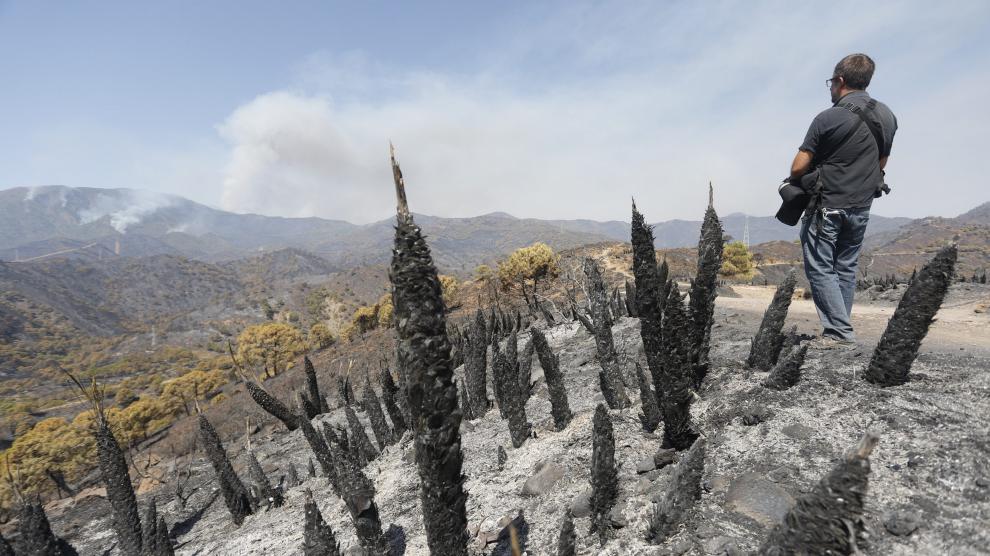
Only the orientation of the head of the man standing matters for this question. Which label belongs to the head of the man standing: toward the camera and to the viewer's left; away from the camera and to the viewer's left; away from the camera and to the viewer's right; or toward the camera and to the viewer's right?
away from the camera and to the viewer's left

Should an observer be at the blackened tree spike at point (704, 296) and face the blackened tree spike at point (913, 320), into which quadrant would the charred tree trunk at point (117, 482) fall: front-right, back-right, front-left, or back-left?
back-right

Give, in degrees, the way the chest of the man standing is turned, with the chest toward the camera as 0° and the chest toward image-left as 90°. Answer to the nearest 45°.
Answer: approximately 135°

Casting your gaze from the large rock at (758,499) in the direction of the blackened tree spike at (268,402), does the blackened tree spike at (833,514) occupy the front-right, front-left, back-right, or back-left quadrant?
back-left

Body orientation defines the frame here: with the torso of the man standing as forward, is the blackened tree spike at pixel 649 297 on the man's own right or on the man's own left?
on the man's own left

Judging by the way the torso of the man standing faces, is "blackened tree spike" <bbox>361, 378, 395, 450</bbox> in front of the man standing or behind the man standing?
in front

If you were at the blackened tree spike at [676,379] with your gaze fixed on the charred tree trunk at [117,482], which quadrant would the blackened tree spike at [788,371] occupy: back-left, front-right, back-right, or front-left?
back-right
